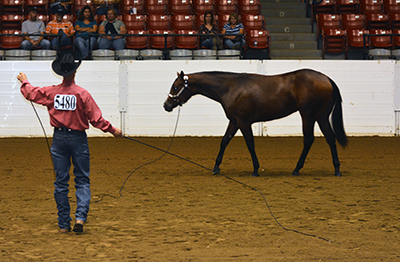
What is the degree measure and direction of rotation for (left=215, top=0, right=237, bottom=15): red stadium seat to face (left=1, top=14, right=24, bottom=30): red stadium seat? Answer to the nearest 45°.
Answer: approximately 90° to its right

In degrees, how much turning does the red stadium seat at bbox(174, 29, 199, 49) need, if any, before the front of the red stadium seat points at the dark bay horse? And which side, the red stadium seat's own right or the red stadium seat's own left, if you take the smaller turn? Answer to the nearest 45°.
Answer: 0° — it already faces it

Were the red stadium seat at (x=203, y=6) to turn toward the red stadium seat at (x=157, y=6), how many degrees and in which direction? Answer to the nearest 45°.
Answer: approximately 90° to its right

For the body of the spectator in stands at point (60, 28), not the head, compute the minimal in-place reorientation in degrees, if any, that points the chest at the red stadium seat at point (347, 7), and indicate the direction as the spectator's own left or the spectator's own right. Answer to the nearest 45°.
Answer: approximately 90° to the spectator's own left

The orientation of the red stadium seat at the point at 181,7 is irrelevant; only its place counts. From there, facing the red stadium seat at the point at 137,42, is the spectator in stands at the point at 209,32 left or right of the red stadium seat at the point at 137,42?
left

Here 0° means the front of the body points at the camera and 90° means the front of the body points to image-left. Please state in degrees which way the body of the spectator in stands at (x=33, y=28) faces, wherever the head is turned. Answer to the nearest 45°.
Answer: approximately 0°
